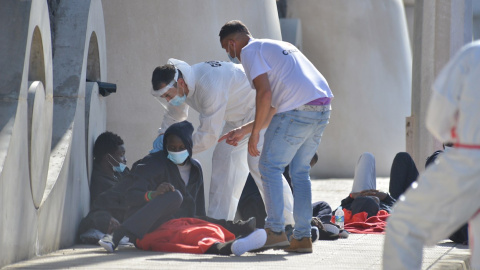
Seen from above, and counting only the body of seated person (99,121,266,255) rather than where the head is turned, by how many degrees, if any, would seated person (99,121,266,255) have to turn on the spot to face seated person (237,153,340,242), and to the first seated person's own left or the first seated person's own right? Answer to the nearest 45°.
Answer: approximately 90° to the first seated person's own left

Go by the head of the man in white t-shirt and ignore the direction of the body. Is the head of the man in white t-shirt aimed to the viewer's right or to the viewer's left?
to the viewer's left

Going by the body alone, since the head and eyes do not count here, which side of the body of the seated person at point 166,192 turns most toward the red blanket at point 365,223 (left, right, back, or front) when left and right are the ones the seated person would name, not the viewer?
left

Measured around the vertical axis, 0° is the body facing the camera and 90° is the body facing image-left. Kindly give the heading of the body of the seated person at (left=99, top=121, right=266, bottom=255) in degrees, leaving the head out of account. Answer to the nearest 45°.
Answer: approximately 315°

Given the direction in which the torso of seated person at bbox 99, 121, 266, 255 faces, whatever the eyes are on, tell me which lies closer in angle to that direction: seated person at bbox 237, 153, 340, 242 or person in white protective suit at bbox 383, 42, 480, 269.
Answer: the person in white protective suit
